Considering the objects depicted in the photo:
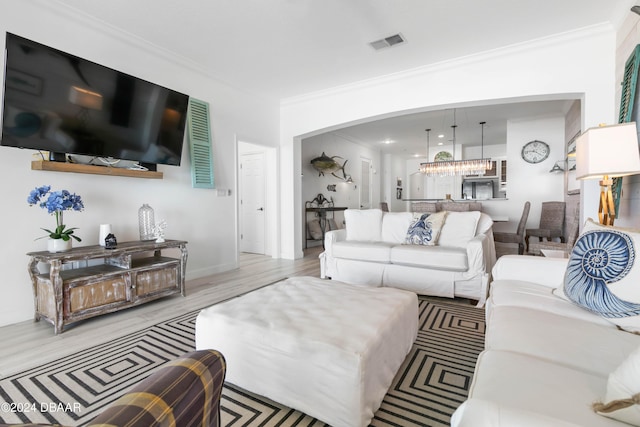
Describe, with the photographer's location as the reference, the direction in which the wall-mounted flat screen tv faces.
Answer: facing the viewer and to the right of the viewer

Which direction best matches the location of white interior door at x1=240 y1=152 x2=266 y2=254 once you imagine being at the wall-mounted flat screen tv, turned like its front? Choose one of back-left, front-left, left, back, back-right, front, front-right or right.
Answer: left

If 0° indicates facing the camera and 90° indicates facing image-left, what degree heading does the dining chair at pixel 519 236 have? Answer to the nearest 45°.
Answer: approximately 90°

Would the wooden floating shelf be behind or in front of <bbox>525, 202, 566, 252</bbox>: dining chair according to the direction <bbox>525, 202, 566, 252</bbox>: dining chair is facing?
in front

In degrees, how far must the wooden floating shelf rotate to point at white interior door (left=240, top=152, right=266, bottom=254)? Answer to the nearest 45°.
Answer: approximately 90° to its left

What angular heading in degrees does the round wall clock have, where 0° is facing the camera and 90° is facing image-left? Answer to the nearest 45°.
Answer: approximately 0°

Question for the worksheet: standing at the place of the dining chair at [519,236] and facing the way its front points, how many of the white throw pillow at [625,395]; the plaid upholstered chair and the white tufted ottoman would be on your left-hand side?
3

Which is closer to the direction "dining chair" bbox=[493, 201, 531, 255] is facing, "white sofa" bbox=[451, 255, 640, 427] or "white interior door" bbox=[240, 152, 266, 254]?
the white interior door

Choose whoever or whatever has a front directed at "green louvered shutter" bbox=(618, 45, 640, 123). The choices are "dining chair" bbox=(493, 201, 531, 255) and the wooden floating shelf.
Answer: the wooden floating shelf

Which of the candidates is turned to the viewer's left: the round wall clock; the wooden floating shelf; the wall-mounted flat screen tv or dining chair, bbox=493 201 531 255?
the dining chair

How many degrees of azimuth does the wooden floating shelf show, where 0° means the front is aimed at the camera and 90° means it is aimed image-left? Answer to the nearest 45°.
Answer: approximately 315°

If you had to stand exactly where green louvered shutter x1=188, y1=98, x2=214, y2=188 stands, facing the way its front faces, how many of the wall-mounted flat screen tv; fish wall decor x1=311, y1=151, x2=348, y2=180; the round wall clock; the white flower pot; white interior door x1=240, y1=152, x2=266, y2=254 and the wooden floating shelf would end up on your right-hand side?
3

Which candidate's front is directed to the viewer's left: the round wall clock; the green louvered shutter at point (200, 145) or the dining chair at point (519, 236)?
the dining chair

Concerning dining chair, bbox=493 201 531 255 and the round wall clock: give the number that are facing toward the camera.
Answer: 1

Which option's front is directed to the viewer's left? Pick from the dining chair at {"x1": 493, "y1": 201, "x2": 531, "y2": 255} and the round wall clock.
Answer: the dining chair

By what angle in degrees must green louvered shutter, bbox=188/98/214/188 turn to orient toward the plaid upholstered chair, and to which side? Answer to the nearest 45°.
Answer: approximately 45° to its right

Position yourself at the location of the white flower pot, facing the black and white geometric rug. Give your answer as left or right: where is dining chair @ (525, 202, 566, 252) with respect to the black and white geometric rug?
left

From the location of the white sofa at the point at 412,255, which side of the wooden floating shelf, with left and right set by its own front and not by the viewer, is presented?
front
